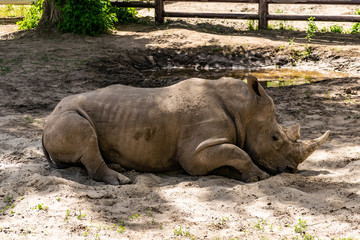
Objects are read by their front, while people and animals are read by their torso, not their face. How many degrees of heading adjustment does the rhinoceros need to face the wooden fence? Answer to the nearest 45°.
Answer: approximately 90° to its left

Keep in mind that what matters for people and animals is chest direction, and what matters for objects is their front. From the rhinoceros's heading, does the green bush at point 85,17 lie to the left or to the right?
on its left

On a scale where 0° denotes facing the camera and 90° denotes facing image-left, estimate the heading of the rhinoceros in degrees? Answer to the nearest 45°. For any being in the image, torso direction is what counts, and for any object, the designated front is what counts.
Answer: approximately 270°

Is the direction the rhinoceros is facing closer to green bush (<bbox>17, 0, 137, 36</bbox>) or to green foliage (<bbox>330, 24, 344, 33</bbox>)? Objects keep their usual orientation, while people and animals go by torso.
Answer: the green foliage

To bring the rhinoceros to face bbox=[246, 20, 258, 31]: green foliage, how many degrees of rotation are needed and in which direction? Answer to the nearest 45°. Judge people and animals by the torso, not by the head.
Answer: approximately 90° to its left

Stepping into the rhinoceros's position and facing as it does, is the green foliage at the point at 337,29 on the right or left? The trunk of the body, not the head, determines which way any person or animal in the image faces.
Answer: on its left
